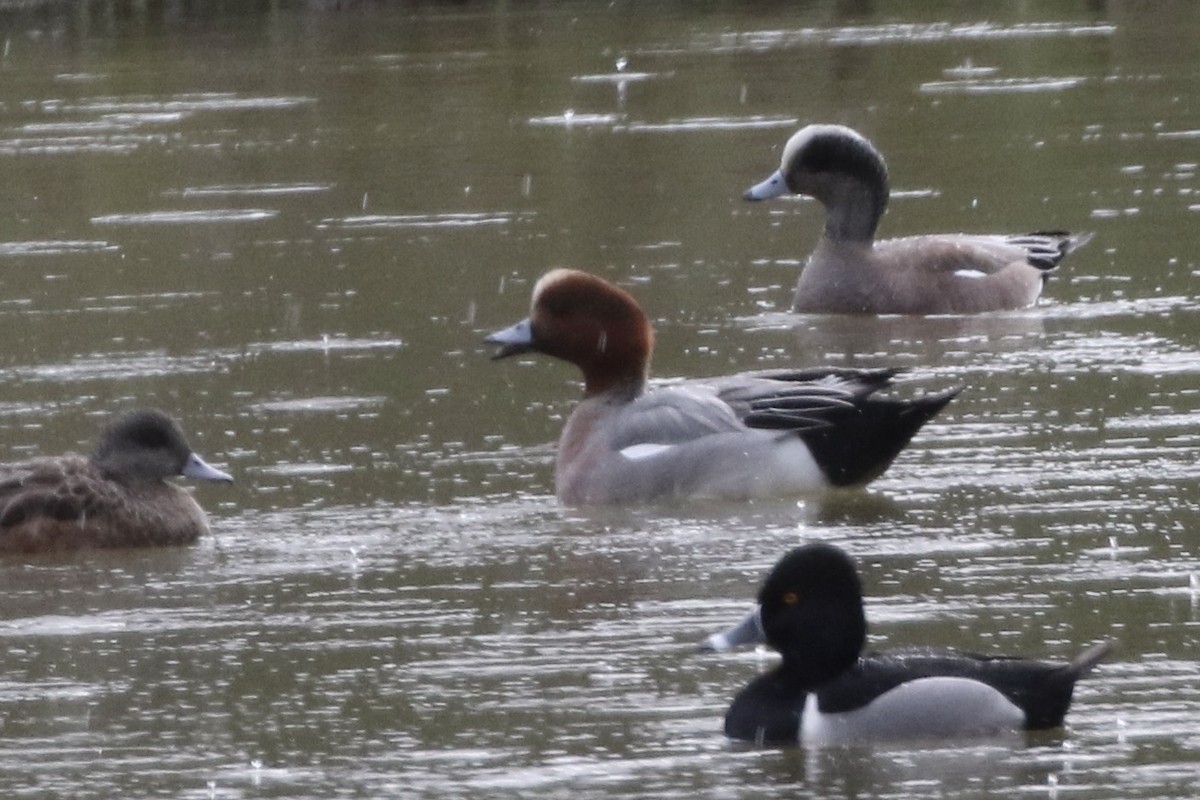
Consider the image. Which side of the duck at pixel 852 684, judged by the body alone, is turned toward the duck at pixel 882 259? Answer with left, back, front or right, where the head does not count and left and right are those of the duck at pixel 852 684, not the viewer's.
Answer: right

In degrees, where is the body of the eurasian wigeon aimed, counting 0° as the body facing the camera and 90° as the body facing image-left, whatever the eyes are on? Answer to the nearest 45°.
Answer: approximately 90°

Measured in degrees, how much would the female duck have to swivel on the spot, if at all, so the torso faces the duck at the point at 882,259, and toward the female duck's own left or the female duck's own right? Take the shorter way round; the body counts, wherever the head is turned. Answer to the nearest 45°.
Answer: approximately 45° to the female duck's own left

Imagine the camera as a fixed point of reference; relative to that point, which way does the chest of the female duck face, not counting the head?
to the viewer's right

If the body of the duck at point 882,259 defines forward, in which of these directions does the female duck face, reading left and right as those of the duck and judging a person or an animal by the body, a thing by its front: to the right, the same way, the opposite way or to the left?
the opposite way

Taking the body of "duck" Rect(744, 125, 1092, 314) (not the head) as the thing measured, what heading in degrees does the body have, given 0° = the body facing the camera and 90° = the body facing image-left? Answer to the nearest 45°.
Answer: approximately 90°

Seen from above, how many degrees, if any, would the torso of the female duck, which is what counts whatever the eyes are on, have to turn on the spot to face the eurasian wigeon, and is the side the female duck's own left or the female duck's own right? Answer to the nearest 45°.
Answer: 0° — it already faces it

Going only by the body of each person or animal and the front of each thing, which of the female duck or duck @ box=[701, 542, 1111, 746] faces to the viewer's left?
the duck

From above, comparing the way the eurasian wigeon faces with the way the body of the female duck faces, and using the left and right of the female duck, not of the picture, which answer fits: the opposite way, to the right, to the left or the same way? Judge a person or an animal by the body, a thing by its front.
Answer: the opposite way

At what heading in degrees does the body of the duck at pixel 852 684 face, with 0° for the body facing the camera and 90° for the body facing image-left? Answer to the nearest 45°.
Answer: approximately 90°

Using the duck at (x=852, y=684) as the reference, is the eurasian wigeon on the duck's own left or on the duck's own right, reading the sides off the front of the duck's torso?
on the duck's own right
